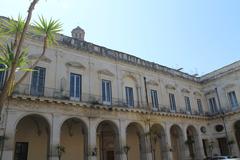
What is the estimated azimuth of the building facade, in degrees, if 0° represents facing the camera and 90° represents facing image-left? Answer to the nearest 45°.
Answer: approximately 315°
